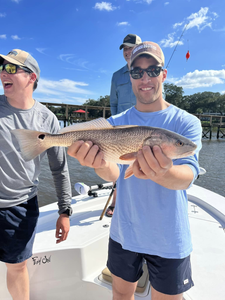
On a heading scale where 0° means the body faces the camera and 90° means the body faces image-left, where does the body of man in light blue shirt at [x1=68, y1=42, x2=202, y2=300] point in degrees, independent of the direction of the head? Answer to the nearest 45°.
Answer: approximately 0°

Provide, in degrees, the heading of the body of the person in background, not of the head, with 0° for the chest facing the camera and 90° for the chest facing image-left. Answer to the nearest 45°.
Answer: approximately 45°

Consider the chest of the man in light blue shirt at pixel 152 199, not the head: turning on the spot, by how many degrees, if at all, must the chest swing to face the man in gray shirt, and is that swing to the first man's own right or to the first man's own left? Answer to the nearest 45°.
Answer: approximately 90° to the first man's own right

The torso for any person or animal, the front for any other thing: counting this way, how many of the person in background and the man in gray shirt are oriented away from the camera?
0

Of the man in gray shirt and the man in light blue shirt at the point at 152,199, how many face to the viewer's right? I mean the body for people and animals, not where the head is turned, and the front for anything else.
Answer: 0

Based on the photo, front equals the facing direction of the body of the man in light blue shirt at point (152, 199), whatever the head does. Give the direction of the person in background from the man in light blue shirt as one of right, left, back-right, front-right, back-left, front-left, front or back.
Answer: back

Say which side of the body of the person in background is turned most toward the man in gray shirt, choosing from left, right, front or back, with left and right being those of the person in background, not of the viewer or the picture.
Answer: front
